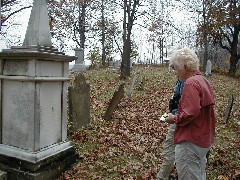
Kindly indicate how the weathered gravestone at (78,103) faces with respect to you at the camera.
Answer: facing the viewer and to the right of the viewer

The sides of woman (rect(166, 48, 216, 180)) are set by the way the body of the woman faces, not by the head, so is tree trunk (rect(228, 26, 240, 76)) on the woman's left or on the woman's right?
on the woman's right

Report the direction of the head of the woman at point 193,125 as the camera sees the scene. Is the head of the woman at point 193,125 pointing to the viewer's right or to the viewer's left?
to the viewer's left

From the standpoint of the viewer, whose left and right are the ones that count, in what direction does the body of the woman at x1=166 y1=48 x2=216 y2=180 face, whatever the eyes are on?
facing to the left of the viewer

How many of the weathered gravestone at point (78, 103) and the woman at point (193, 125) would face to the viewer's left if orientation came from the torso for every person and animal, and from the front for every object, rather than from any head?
1
